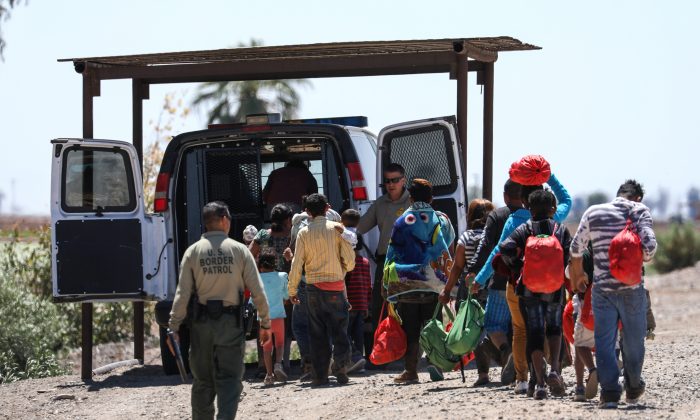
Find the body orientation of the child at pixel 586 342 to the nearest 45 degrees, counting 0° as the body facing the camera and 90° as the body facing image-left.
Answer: approximately 180°

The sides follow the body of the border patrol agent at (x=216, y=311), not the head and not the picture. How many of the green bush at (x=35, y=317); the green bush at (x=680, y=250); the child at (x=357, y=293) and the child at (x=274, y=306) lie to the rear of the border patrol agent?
0

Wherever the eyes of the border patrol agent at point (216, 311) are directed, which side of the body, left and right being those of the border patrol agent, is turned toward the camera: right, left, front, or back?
back

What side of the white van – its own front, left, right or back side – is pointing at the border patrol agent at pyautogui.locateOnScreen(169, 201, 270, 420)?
back

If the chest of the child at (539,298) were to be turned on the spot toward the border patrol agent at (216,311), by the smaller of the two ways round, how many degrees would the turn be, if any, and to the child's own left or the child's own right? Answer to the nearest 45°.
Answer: approximately 135° to the child's own left

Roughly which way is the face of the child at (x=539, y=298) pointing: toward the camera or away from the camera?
away from the camera

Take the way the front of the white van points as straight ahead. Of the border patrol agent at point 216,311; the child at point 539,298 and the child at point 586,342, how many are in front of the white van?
0

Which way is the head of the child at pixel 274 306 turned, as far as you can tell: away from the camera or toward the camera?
away from the camera

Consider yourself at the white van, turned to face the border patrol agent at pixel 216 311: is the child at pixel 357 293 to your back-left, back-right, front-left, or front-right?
front-left

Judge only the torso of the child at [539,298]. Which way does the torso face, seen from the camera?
away from the camera

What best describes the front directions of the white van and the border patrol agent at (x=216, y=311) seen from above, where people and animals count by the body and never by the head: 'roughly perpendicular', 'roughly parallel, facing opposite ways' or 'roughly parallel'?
roughly parallel

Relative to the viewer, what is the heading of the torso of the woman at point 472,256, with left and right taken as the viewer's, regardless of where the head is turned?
facing away from the viewer and to the left of the viewer

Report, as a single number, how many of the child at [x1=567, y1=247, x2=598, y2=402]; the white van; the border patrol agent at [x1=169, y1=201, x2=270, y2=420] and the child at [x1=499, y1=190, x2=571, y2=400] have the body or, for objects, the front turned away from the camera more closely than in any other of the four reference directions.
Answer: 4

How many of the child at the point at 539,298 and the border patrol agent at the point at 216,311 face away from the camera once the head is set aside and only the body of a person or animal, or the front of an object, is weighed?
2

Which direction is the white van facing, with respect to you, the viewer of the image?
facing away from the viewer
